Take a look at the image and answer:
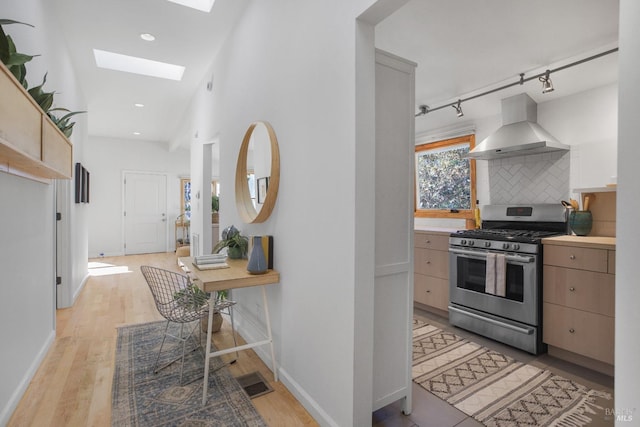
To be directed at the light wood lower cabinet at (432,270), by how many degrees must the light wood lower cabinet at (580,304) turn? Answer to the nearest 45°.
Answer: approximately 45° to its right

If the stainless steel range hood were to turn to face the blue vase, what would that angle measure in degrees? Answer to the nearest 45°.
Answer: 0° — it already faces it

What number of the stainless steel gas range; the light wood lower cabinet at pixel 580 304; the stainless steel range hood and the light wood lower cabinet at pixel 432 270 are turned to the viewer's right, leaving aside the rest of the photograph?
0

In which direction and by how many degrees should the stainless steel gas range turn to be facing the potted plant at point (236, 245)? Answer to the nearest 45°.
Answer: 0° — it already faces it

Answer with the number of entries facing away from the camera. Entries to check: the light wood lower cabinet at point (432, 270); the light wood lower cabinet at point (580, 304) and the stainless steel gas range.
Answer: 0

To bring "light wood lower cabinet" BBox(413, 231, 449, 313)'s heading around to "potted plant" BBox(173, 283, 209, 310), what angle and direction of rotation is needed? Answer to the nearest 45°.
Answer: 0° — it already faces it

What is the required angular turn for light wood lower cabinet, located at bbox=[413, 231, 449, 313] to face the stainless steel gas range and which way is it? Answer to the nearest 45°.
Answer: approximately 90° to its left

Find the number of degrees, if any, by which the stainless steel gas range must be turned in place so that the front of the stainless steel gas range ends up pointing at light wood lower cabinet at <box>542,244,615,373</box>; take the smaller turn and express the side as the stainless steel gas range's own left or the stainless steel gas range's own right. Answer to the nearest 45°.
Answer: approximately 90° to the stainless steel gas range's own left

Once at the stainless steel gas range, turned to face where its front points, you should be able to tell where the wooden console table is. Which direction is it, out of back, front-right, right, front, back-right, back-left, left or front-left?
front

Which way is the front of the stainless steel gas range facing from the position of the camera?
facing the viewer and to the left of the viewer

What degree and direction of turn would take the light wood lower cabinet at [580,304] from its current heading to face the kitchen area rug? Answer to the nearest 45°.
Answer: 0° — it already faces it

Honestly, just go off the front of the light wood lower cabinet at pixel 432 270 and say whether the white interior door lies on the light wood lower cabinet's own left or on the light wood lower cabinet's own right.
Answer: on the light wood lower cabinet's own right
